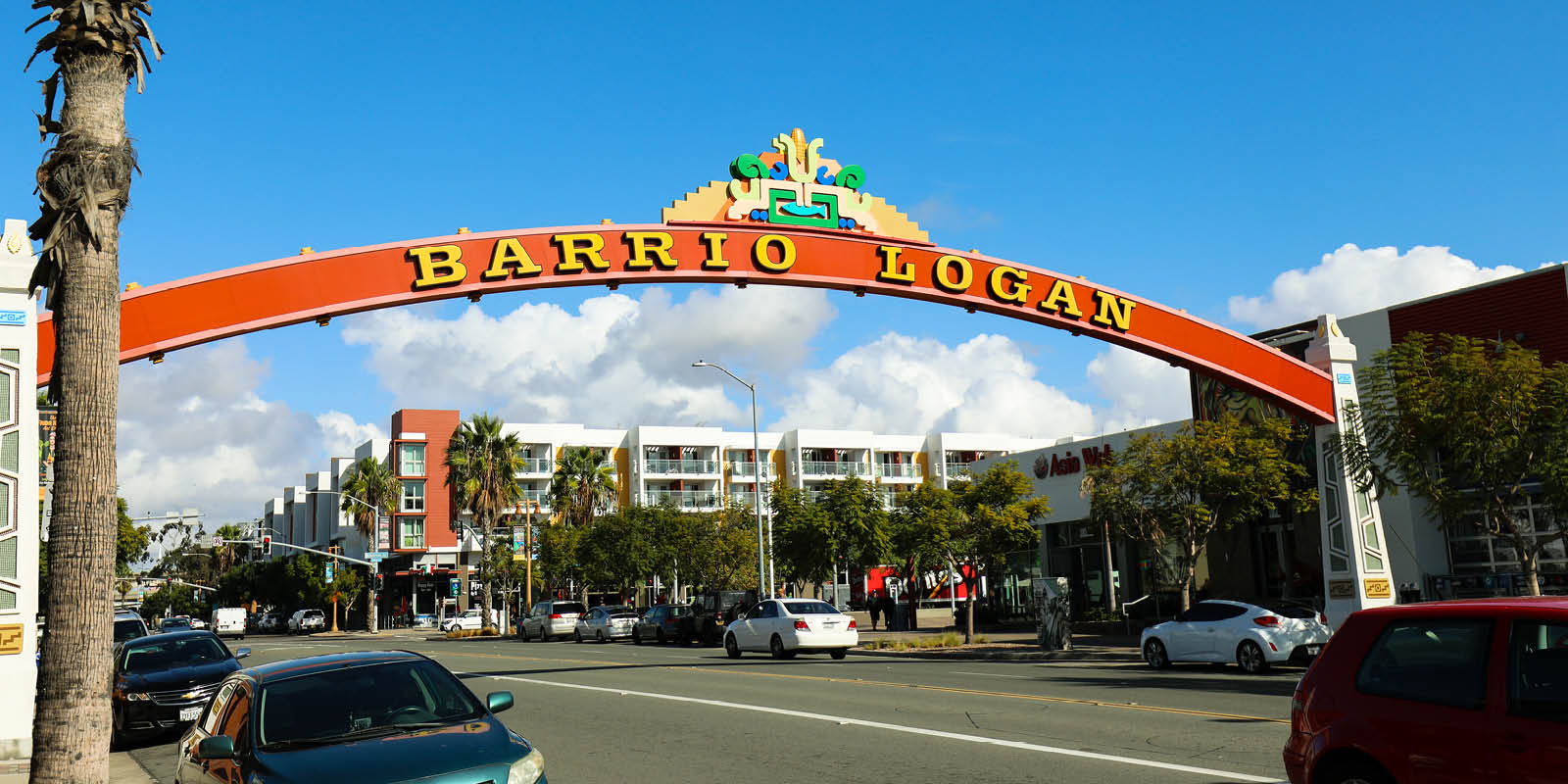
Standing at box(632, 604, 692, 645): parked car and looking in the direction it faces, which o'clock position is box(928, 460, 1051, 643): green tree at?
The green tree is roughly at 6 o'clock from the parked car.

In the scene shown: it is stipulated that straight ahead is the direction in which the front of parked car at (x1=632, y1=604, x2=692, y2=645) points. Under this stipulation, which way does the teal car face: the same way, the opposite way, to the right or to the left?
the opposite way

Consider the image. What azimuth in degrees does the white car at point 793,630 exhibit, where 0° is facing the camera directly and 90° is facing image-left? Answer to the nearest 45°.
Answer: approximately 135°

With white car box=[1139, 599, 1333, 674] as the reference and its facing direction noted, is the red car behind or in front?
behind

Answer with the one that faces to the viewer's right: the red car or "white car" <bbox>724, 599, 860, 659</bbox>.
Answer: the red car

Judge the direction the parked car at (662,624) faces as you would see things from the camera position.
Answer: facing away from the viewer and to the left of the viewer

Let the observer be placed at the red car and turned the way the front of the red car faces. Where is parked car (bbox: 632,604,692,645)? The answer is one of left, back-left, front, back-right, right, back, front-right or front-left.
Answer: back-left

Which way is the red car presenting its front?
to the viewer's right

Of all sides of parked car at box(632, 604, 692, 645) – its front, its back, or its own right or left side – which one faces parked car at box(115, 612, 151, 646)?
left

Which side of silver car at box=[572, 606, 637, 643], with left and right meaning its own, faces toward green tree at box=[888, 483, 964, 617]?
right

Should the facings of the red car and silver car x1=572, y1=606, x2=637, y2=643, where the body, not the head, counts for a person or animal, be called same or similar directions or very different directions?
very different directions

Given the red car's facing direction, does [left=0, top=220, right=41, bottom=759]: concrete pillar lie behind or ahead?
behind

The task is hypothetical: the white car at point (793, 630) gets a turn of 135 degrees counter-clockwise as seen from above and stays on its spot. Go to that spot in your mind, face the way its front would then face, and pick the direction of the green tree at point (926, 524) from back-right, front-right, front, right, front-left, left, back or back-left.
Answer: back-left

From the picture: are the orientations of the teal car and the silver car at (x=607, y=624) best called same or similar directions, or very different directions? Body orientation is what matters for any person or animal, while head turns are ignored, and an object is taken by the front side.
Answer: very different directions

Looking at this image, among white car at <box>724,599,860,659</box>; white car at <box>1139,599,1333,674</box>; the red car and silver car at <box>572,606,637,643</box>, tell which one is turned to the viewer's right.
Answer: the red car
